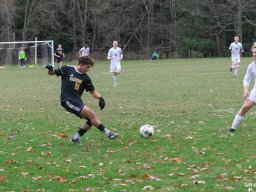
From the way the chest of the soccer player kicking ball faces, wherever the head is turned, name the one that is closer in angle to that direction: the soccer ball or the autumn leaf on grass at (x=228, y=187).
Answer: the autumn leaf on grass

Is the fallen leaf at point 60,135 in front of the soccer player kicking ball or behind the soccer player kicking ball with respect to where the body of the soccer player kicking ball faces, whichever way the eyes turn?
behind

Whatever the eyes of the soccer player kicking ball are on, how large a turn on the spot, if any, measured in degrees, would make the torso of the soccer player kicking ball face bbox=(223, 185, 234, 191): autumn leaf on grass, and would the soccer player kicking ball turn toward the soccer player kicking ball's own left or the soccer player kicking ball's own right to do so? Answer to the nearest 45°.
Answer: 0° — they already face it

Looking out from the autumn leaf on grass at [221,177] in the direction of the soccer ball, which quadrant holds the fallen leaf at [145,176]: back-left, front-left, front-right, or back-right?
front-left

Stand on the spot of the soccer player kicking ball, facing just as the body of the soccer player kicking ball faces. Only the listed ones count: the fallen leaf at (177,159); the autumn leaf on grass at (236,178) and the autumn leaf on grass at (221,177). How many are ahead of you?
3

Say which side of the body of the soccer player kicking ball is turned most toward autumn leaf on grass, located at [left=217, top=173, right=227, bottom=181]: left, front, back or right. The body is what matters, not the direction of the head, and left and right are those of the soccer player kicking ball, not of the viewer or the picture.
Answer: front

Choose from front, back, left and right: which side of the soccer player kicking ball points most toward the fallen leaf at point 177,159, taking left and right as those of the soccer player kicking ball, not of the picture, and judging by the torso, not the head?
front

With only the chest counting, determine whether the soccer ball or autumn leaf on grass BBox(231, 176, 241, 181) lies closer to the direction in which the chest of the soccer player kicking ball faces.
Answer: the autumn leaf on grass

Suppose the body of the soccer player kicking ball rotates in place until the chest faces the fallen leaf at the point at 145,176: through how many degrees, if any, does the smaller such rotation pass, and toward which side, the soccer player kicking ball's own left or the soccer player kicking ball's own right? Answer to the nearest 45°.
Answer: approximately 45° to the soccer player kicking ball's own right

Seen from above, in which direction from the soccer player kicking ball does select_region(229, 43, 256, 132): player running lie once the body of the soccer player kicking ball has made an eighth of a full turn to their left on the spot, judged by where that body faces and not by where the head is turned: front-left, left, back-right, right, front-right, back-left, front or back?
front

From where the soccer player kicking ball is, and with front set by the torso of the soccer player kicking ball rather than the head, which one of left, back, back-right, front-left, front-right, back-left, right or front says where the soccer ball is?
front-left

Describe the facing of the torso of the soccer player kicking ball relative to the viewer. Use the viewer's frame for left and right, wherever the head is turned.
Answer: facing the viewer and to the right of the viewer

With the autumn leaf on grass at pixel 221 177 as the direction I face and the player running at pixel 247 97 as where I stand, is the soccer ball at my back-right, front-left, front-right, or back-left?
front-right
